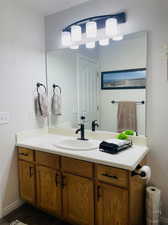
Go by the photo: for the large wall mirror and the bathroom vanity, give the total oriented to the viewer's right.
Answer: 0

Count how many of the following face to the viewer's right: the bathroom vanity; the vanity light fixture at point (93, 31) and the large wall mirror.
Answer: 0

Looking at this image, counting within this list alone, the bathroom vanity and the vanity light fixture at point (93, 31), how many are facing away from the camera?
0

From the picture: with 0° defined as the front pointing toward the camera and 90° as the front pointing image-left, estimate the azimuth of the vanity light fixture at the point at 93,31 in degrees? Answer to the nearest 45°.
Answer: approximately 45°

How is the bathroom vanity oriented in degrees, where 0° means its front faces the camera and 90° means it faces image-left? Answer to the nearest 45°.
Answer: approximately 45°

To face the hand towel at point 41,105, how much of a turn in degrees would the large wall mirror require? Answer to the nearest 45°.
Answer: approximately 45° to its right

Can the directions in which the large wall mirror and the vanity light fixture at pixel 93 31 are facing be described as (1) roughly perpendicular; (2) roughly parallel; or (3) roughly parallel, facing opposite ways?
roughly parallel

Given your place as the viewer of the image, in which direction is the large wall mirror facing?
facing the viewer and to the left of the viewer

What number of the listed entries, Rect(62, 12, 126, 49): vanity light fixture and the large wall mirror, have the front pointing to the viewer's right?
0

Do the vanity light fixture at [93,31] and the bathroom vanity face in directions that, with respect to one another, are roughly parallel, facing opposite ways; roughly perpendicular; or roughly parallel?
roughly parallel
